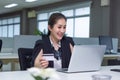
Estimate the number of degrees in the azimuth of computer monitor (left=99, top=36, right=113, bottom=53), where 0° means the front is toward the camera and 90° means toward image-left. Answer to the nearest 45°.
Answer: approximately 0°

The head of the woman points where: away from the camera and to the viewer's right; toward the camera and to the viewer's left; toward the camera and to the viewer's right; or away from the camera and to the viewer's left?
toward the camera and to the viewer's right

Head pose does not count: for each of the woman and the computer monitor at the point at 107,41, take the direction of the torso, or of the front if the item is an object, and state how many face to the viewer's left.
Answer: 0

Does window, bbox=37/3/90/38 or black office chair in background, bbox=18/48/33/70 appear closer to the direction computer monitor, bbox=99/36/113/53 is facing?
the black office chair in background

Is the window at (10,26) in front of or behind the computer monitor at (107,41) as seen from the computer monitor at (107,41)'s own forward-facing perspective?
behind

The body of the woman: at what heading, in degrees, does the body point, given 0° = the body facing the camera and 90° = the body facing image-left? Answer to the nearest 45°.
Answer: approximately 315°

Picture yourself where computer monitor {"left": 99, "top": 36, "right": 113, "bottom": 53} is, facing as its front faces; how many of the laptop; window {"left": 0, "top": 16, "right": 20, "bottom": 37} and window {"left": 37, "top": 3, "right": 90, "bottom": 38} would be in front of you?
1

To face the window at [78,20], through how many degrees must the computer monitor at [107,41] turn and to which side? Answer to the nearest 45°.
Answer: approximately 180°

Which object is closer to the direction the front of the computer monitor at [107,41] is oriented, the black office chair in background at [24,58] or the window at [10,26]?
the black office chair in background

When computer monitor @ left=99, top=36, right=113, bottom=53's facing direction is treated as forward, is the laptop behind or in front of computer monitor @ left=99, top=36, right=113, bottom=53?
in front
